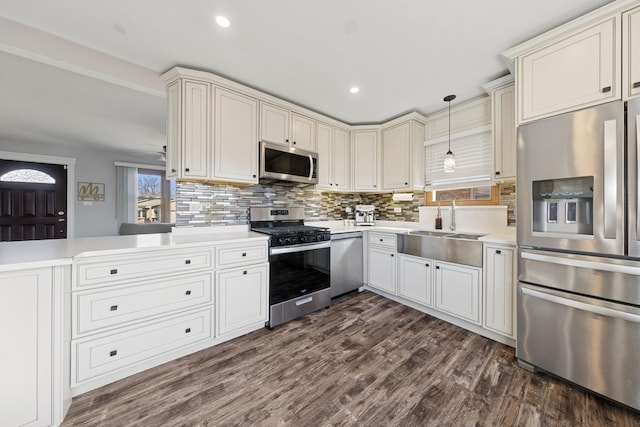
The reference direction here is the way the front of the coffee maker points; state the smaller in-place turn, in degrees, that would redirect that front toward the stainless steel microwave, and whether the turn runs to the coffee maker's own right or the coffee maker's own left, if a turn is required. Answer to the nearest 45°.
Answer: approximately 45° to the coffee maker's own right

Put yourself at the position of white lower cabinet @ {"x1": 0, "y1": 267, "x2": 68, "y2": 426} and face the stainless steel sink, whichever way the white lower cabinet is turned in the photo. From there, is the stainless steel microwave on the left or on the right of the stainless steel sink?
left

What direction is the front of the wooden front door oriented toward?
toward the camera

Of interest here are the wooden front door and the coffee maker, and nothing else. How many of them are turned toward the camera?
2

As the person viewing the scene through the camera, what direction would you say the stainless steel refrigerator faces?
facing the viewer and to the left of the viewer

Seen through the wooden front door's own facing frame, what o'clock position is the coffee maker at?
The coffee maker is roughly at 11 o'clock from the wooden front door.

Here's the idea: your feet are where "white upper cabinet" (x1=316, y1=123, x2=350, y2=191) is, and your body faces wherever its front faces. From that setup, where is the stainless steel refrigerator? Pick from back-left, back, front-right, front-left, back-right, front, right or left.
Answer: front

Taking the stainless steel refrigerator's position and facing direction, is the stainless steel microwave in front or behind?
in front

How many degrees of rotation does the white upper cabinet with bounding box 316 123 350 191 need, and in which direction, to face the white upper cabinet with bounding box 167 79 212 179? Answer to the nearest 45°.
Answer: approximately 90° to its right

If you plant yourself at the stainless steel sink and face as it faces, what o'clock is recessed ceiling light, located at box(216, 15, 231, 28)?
The recessed ceiling light is roughly at 12 o'clock from the stainless steel sink.

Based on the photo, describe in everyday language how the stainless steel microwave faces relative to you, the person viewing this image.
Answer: facing the viewer and to the right of the viewer

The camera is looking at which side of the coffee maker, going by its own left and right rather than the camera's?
front

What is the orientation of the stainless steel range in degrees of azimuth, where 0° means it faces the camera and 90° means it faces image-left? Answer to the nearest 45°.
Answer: approximately 315°
